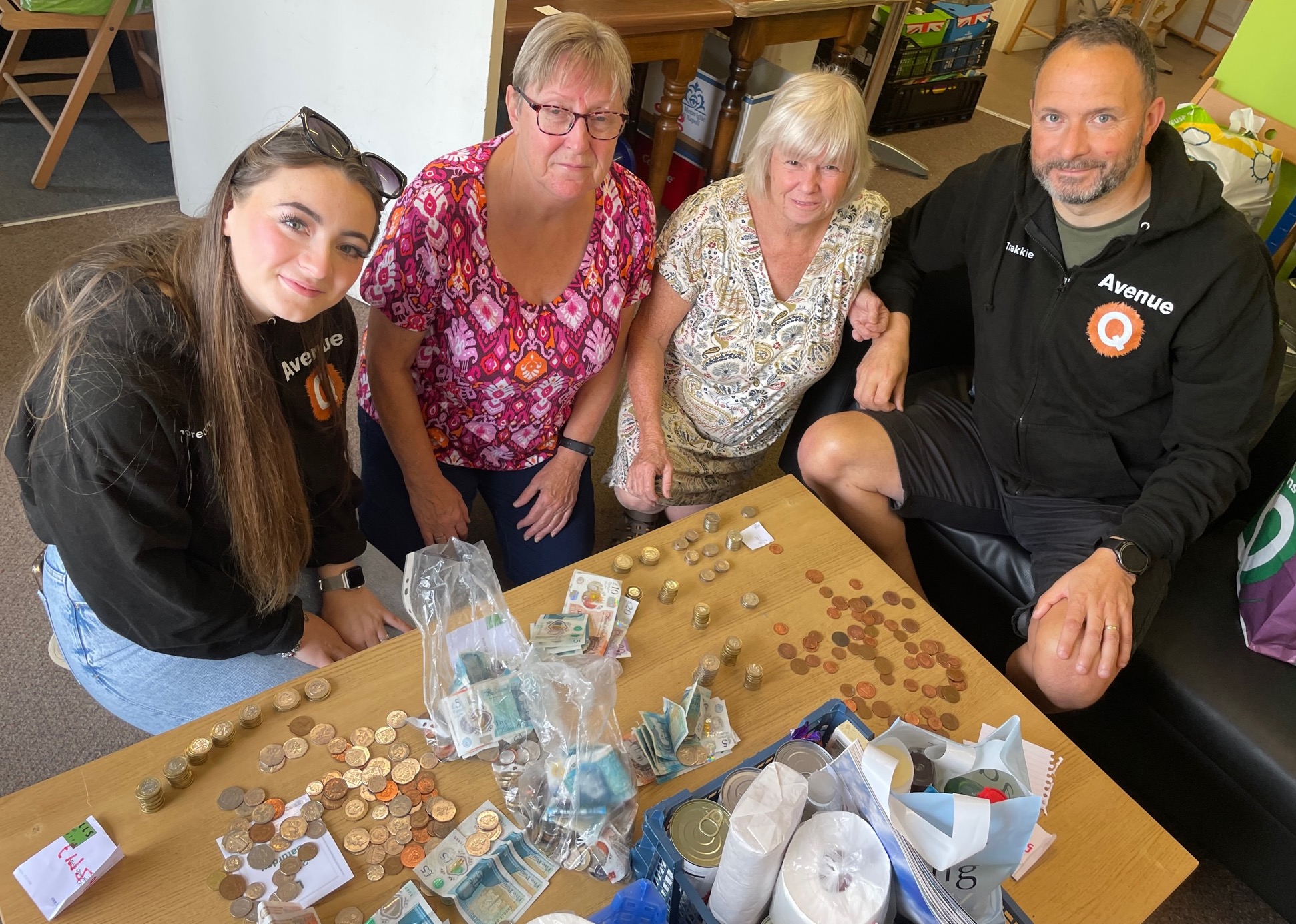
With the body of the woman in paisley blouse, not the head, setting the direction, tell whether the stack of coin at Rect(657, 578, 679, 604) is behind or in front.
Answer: in front

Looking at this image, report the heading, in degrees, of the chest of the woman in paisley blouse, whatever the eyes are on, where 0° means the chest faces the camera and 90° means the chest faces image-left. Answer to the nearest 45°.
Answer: approximately 0°

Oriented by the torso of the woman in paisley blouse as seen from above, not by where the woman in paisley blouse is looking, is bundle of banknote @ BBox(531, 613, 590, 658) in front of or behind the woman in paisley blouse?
in front

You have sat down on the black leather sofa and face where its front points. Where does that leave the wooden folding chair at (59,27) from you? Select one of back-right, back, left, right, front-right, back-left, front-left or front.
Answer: front-right

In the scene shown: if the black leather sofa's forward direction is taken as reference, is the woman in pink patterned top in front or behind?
in front

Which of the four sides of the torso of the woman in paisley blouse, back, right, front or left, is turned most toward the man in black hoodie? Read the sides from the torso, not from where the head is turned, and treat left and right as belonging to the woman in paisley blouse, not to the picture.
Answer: left

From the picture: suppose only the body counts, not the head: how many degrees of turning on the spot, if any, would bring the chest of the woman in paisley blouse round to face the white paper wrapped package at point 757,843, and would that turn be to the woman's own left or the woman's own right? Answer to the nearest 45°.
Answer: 0° — they already face it

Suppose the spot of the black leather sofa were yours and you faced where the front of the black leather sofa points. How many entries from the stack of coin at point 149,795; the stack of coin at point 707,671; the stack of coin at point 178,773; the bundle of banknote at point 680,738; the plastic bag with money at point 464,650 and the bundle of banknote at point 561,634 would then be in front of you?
6

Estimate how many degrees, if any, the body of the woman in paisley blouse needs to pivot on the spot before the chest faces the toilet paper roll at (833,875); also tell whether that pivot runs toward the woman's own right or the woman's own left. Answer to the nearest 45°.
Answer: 0° — they already face it

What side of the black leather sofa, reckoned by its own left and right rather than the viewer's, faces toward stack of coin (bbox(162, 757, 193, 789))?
front
